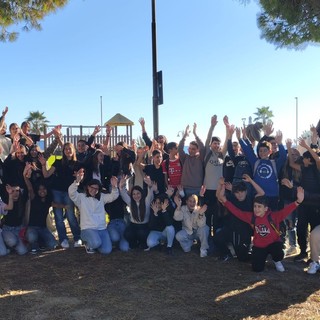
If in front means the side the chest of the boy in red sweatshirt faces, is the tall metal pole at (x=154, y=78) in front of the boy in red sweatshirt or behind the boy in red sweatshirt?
behind

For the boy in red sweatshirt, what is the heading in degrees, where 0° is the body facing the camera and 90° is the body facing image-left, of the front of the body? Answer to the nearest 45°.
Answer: approximately 0°
